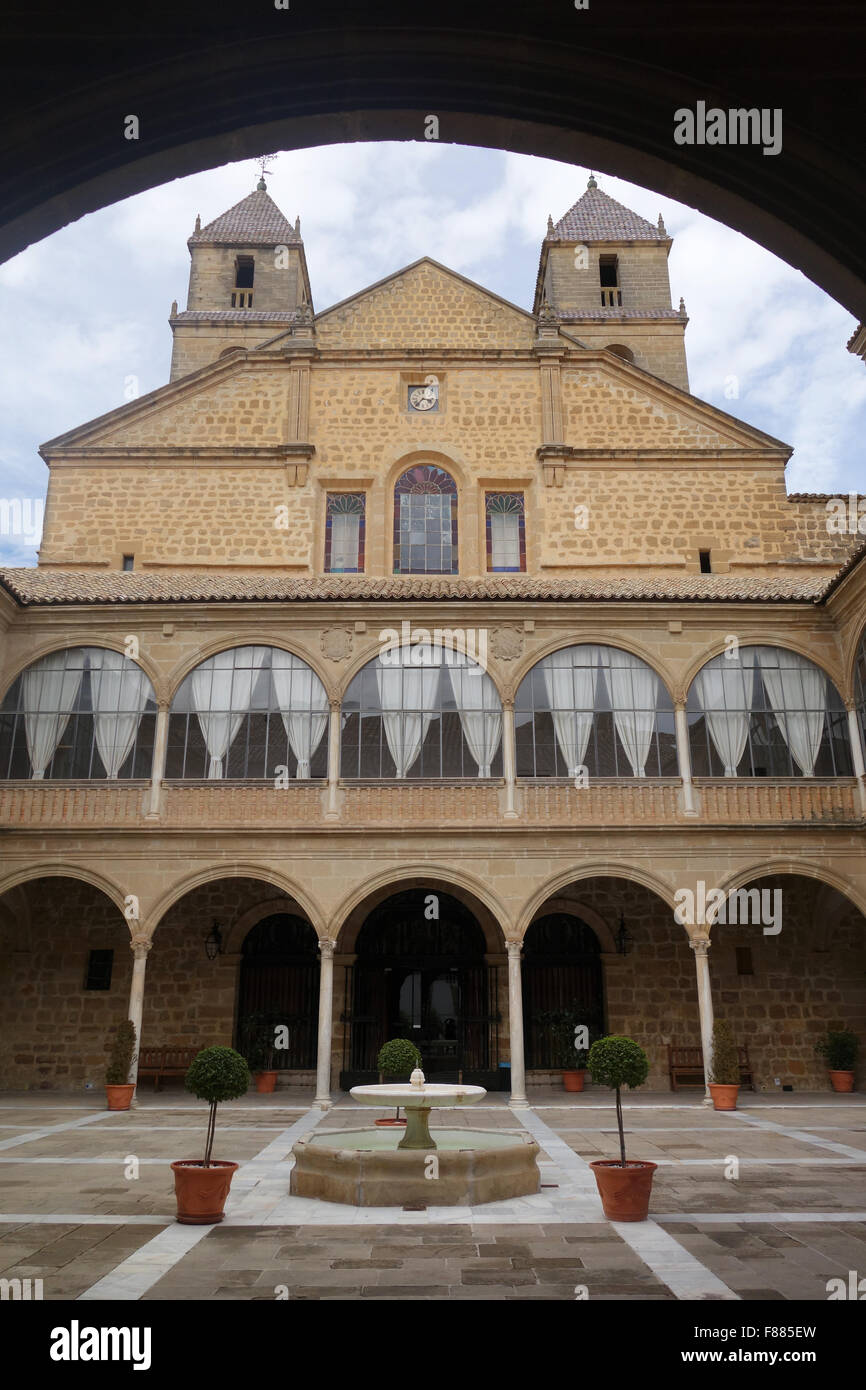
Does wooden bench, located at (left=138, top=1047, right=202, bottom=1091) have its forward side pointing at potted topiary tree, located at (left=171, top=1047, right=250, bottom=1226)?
yes

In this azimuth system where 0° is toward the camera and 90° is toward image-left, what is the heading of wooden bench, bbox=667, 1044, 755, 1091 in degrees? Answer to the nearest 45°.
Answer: approximately 0°

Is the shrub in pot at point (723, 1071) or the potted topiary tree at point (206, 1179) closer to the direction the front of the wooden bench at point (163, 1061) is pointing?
the potted topiary tree

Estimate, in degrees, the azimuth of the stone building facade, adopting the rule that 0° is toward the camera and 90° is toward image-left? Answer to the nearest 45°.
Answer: approximately 0°

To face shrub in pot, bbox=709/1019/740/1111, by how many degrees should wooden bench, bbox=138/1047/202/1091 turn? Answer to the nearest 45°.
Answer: approximately 45° to its left

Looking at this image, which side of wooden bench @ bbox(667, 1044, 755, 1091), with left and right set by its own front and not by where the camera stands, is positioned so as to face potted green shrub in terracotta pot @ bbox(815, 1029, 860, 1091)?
left

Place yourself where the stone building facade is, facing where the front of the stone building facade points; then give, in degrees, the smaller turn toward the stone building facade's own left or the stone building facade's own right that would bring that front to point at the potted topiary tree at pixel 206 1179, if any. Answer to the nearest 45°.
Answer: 0° — it already faces it
